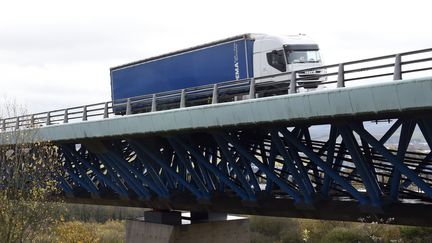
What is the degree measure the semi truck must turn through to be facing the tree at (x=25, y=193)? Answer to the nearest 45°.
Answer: approximately 135° to its right

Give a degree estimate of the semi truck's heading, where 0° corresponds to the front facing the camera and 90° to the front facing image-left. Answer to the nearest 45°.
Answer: approximately 315°
